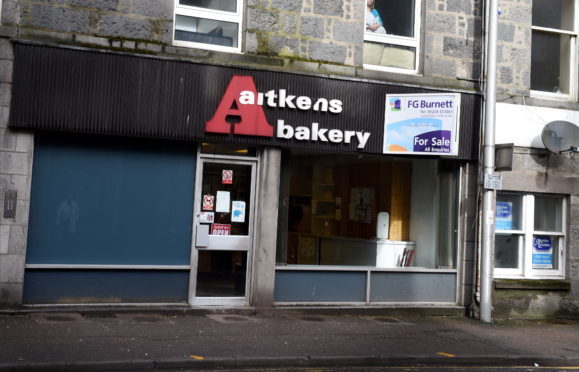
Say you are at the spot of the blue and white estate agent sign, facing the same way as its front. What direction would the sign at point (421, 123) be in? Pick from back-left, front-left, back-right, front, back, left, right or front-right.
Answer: front-right

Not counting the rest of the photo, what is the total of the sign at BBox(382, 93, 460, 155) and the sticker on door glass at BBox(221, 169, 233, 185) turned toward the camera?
2

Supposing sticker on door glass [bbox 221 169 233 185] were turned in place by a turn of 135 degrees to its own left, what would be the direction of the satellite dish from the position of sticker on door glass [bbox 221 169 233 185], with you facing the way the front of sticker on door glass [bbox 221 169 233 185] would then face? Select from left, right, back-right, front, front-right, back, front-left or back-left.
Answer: front-right

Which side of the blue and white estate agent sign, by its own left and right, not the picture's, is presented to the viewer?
front

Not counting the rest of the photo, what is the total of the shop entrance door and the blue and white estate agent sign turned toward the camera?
2

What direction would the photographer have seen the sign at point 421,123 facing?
facing the viewer

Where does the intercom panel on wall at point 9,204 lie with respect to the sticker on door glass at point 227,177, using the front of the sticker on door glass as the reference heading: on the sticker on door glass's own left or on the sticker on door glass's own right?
on the sticker on door glass's own right

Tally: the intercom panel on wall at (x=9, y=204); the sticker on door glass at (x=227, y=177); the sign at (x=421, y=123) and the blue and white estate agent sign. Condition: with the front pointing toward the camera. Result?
4

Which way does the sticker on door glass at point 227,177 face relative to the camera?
toward the camera
